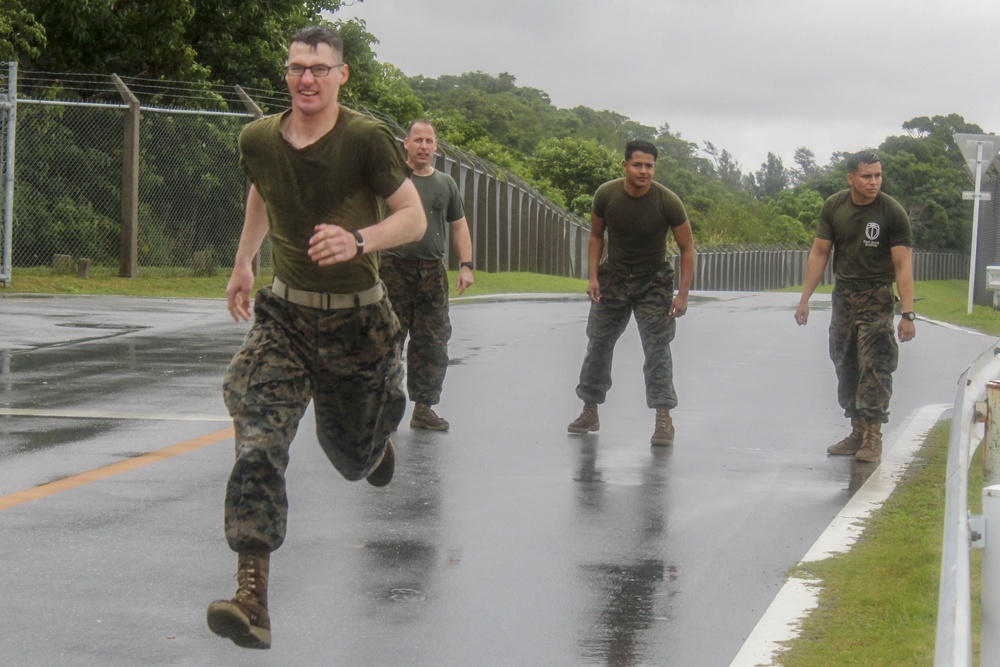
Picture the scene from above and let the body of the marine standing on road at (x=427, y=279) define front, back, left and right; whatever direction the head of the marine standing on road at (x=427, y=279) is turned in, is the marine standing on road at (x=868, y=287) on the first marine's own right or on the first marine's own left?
on the first marine's own left

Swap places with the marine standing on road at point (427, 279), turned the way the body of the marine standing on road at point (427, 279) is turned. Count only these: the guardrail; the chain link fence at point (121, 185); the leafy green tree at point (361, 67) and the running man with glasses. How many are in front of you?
2

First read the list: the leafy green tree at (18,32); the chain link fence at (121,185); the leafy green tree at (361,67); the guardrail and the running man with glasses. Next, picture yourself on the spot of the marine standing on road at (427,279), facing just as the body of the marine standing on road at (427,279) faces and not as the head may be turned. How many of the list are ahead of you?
2

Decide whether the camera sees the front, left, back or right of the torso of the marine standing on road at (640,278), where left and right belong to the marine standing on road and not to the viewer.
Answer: front

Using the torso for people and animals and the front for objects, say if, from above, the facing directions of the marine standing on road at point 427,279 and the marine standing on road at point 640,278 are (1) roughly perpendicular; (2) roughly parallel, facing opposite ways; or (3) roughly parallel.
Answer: roughly parallel

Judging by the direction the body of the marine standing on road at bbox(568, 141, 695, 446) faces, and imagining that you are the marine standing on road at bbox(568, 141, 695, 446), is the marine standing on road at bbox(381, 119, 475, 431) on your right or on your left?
on your right

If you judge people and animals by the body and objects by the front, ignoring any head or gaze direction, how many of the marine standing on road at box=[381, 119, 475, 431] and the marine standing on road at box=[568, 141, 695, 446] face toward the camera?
2

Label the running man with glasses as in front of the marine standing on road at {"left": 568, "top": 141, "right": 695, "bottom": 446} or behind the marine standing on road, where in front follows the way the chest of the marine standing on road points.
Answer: in front

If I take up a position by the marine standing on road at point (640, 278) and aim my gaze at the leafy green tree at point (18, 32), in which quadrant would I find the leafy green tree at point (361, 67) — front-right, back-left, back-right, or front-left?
front-right

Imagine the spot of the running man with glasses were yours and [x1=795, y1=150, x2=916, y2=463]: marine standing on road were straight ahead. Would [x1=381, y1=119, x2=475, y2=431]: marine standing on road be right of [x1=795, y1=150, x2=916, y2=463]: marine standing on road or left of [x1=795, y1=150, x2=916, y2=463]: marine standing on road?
left

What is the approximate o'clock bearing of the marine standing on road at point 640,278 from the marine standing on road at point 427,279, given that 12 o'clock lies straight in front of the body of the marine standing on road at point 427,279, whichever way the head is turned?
the marine standing on road at point 640,278 is roughly at 9 o'clock from the marine standing on road at point 427,279.

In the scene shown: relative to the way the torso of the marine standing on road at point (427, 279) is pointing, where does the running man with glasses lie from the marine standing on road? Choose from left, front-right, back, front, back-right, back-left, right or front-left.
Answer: front

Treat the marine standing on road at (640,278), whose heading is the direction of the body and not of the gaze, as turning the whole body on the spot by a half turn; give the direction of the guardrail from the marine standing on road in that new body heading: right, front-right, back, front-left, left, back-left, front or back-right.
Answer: back
